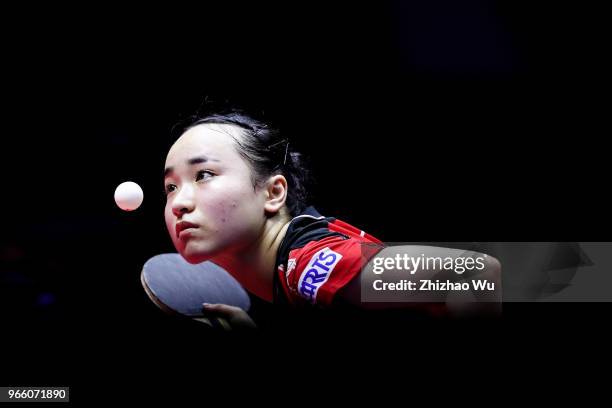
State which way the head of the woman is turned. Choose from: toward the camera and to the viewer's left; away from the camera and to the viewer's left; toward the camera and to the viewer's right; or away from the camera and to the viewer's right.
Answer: toward the camera and to the viewer's left

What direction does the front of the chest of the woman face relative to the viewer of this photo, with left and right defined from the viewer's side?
facing the viewer and to the left of the viewer
